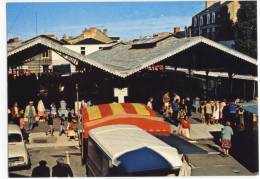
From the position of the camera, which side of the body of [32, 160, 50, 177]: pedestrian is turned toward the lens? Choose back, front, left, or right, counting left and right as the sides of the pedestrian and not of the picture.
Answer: back

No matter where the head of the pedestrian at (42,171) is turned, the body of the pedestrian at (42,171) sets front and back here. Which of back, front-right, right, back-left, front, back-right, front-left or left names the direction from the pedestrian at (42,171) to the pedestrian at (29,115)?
front

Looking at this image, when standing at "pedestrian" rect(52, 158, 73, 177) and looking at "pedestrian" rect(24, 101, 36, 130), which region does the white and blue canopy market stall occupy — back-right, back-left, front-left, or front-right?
back-right

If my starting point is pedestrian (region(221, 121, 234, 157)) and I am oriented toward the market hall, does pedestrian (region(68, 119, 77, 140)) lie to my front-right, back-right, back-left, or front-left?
front-left

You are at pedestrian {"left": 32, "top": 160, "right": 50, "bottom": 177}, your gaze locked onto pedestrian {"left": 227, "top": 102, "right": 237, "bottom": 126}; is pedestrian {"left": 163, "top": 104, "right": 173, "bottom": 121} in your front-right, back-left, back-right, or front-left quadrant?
front-left
